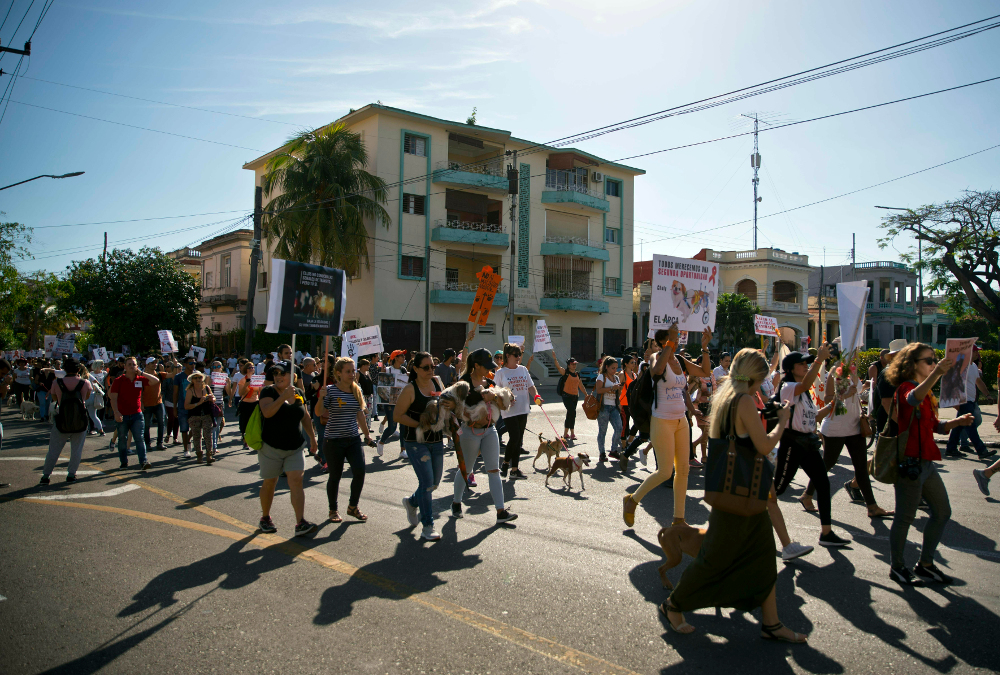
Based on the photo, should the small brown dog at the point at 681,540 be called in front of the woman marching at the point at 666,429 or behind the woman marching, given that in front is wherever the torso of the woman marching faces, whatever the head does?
in front

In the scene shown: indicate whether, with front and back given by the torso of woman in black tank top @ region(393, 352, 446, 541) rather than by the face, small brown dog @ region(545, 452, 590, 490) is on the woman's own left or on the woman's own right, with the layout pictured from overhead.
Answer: on the woman's own left

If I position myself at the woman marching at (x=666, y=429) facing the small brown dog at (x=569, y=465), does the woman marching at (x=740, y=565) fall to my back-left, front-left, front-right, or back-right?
back-left

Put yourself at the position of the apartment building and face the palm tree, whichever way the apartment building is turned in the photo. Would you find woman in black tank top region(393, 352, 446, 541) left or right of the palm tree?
left

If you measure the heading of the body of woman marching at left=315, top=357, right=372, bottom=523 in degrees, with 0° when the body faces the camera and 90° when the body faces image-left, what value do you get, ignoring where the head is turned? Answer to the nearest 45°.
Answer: approximately 315°

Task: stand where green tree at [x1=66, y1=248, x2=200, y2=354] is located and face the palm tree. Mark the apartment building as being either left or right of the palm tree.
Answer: left

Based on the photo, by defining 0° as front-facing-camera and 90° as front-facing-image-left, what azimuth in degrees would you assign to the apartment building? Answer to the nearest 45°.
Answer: approximately 315°

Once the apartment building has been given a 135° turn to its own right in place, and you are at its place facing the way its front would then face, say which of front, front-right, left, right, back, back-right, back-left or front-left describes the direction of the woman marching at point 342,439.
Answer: left
